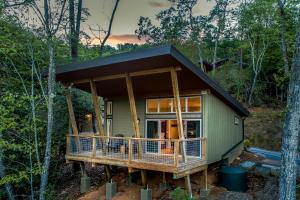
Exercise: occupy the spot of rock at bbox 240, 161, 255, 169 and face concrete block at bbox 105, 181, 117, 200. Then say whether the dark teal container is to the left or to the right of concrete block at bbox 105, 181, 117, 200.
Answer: left

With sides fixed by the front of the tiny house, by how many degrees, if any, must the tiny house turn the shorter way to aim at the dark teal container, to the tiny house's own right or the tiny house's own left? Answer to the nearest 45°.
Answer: approximately 135° to the tiny house's own left

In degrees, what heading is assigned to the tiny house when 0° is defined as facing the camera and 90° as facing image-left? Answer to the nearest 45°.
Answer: approximately 45°

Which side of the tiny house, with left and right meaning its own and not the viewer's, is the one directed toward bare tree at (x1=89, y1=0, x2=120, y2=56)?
right

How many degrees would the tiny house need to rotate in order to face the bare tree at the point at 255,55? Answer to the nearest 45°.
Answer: approximately 180°
